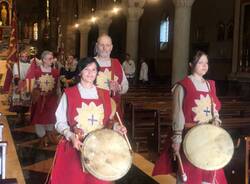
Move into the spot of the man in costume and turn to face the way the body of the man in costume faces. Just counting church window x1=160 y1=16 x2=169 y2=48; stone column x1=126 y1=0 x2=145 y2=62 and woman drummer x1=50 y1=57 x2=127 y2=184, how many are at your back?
2

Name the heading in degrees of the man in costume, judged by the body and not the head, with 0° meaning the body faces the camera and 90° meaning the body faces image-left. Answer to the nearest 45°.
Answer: approximately 0°

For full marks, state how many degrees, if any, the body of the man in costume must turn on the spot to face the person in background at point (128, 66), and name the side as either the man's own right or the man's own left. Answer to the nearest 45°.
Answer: approximately 180°

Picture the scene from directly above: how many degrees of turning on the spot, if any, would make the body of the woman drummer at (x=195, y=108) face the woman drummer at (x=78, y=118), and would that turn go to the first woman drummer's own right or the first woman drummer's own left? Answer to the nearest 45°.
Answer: approximately 90° to the first woman drummer's own right

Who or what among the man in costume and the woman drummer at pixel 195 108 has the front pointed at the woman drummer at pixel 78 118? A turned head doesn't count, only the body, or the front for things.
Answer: the man in costume

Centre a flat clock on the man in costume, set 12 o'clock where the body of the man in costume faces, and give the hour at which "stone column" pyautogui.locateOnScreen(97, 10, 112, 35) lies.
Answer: The stone column is roughly at 6 o'clock from the man in costume.

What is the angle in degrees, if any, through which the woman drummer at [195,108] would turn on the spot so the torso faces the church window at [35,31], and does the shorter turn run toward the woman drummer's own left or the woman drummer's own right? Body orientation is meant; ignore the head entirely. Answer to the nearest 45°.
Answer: approximately 180°

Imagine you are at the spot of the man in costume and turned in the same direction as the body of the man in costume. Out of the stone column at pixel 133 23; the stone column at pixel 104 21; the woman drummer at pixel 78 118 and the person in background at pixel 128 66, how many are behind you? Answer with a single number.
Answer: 3

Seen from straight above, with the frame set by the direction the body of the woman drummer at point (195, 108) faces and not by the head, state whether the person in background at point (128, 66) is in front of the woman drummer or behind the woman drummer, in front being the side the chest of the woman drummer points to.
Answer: behind

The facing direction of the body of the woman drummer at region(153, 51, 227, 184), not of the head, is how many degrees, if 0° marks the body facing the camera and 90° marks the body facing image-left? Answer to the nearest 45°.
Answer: approximately 315°

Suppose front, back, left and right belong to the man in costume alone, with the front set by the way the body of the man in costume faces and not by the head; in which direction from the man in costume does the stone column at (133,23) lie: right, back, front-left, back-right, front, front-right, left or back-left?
back

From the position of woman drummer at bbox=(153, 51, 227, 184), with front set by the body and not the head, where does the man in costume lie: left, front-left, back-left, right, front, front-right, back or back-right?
back

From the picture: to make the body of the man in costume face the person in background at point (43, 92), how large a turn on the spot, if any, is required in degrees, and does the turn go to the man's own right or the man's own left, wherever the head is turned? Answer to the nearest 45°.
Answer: approximately 135° to the man's own right
